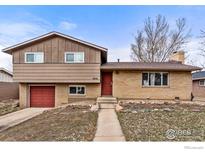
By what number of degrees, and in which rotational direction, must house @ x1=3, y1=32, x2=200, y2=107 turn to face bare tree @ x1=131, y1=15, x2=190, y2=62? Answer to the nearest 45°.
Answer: approximately 135° to its left

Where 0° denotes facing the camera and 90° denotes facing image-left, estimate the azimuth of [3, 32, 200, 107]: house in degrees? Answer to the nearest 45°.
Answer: approximately 0°

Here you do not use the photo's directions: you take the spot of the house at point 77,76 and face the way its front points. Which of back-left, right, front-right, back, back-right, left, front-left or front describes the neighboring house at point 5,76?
right
